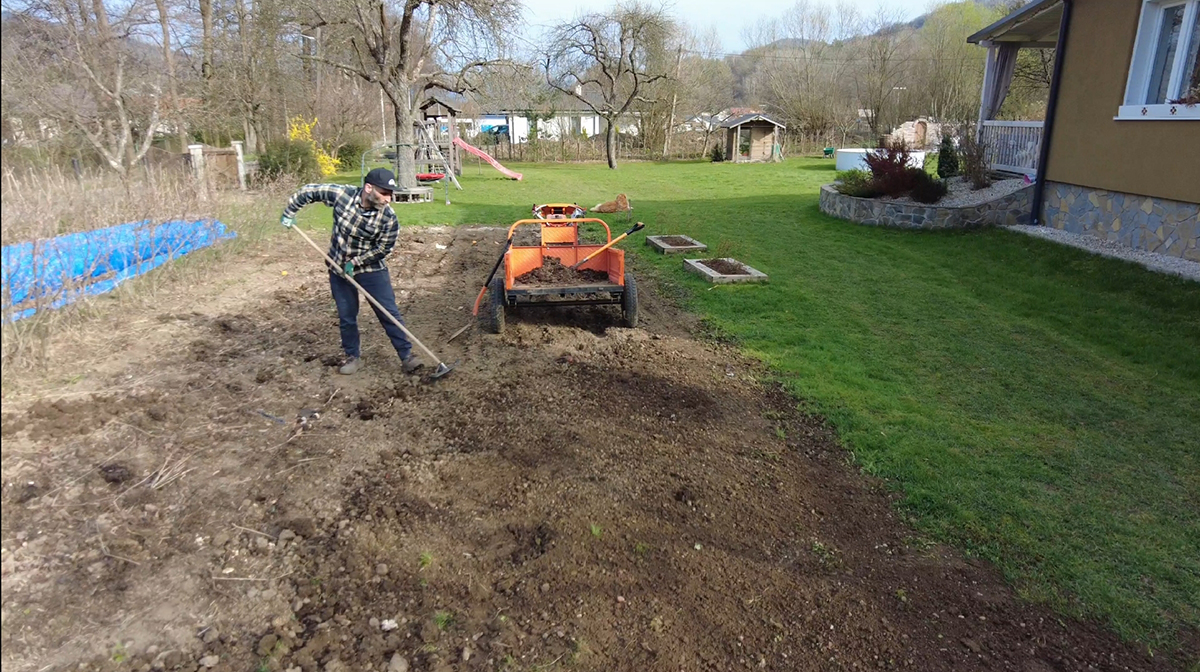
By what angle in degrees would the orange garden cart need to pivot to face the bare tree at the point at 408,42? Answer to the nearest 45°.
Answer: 0° — it already faces it

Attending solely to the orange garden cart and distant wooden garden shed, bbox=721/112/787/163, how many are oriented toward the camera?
1

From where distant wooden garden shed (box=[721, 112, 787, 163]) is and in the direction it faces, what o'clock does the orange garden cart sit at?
The orange garden cart is roughly at 12 o'clock from the distant wooden garden shed.

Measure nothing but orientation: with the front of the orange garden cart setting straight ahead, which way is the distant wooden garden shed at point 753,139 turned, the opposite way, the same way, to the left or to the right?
the opposite way

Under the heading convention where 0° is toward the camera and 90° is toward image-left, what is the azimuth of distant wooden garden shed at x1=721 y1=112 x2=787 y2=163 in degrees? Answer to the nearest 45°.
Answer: approximately 0°

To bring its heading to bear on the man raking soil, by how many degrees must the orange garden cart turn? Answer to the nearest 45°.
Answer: approximately 135° to its left

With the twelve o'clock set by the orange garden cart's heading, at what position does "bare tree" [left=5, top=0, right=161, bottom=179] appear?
The bare tree is roughly at 10 o'clock from the orange garden cart.

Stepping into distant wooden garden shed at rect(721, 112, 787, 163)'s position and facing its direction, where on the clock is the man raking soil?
The man raking soil is roughly at 12 o'clock from the distant wooden garden shed.

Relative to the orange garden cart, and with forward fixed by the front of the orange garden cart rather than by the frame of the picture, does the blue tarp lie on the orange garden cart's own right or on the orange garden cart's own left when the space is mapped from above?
on the orange garden cart's own left

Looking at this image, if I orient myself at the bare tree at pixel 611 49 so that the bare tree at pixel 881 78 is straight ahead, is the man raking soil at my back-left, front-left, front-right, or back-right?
back-right

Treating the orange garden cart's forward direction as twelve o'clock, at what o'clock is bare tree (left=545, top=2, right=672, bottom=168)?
The bare tree is roughly at 12 o'clock from the orange garden cart.

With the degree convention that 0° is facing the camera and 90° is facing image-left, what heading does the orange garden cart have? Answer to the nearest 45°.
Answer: approximately 180°

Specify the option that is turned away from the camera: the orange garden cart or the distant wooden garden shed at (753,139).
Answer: the orange garden cart

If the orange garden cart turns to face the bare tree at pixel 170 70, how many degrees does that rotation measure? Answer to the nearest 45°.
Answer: approximately 45° to its left

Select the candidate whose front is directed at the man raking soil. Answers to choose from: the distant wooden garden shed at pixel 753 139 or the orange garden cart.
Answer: the distant wooden garden shed
